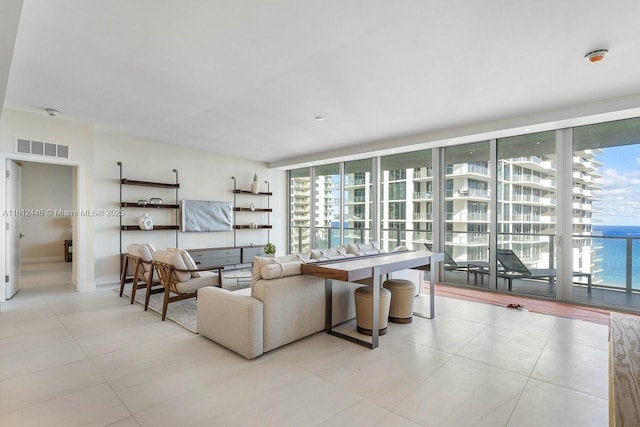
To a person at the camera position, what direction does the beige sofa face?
facing away from the viewer and to the left of the viewer

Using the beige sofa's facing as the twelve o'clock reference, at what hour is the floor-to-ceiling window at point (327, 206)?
The floor-to-ceiling window is roughly at 2 o'clock from the beige sofa.

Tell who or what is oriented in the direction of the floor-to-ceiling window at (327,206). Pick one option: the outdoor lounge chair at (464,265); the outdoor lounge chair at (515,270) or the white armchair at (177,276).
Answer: the white armchair

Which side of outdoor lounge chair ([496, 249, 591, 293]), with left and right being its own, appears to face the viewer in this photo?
right

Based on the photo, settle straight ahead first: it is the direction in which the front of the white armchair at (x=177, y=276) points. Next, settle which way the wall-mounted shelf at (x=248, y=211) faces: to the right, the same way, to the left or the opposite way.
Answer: to the right

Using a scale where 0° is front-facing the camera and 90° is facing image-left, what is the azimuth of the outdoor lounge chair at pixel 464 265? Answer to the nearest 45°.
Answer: approximately 270°

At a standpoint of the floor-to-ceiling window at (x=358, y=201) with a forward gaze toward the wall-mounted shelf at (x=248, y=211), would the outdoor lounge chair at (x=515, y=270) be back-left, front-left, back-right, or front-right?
back-left

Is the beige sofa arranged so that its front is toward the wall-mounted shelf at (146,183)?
yes
